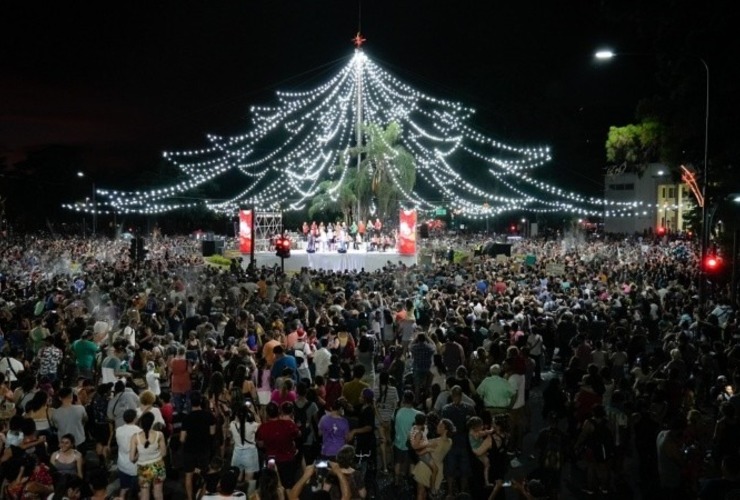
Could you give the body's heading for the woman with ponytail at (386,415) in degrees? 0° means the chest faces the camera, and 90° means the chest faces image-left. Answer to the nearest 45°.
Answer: approximately 180°

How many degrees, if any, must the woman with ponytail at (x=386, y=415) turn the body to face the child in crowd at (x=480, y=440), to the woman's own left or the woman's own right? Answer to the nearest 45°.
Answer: approximately 135° to the woman's own right

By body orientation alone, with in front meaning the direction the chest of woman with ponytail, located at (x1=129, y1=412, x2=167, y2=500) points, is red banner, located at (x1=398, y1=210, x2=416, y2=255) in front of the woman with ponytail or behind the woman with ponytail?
in front

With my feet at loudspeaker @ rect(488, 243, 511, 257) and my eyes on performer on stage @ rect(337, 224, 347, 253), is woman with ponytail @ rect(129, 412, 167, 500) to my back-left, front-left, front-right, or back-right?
front-left

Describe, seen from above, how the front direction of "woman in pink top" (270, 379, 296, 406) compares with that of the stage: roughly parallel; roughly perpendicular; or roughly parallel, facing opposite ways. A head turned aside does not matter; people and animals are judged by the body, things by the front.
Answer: roughly parallel, facing opposite ways

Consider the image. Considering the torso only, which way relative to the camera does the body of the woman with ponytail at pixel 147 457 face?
away from the camera

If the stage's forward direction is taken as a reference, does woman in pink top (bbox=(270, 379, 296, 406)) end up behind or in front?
in front

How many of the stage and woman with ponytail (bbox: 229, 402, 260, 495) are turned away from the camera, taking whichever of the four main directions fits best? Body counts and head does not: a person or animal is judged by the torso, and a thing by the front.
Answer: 1

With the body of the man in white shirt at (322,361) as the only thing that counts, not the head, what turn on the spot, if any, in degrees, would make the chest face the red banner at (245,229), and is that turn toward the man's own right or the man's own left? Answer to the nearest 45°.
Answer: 0° — they already face it

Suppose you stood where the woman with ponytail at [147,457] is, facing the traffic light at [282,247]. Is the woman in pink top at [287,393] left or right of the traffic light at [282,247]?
right

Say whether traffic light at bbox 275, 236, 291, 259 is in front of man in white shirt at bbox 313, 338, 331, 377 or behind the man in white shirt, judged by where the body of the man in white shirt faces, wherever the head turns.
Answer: in front

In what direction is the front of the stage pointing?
toward the camera

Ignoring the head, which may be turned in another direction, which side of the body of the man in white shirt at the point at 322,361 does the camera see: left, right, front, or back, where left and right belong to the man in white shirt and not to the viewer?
back
